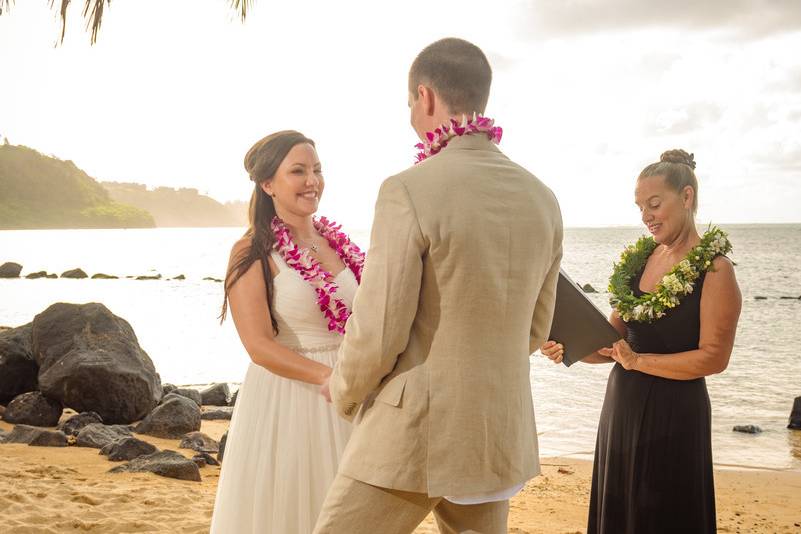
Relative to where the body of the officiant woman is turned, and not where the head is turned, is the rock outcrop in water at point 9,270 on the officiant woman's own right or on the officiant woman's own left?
on the officiant woman's own right

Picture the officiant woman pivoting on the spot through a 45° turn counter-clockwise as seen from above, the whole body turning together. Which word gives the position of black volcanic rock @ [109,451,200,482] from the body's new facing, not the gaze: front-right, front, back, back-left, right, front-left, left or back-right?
back-right

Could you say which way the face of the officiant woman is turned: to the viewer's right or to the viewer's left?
to the viewer's left

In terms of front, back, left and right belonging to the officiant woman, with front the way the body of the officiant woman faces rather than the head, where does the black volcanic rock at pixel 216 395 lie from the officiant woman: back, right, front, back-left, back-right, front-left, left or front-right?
right

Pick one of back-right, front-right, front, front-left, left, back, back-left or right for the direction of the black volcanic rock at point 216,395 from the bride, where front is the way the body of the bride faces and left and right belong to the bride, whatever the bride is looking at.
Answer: back-left

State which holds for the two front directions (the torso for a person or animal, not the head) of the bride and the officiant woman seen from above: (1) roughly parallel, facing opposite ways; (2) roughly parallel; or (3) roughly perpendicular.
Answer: roughly perpendicular

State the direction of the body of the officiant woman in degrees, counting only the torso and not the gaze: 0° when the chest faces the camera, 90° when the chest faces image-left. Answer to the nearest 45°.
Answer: approximately 45°

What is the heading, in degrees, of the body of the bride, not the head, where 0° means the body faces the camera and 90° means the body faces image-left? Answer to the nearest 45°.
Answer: approximately 315°

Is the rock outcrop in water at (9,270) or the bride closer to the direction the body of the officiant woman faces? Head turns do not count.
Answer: the bride

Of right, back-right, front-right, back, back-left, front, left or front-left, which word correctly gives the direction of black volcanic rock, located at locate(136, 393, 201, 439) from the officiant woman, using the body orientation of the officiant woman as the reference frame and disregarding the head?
right

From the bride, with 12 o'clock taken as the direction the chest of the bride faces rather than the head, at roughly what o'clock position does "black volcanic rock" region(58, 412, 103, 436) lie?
The black volcanic rock is roughly at 7 o'clock from the bride.

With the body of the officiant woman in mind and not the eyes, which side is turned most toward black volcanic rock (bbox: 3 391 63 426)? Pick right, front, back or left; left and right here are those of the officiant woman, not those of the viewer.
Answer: right

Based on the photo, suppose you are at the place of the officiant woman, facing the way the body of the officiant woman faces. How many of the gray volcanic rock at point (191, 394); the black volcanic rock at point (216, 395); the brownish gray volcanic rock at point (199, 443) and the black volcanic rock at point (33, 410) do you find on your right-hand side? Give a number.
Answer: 4

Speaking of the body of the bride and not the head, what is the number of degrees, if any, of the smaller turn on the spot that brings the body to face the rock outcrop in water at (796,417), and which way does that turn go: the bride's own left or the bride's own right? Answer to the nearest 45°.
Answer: approximately 90° to the bride's own left

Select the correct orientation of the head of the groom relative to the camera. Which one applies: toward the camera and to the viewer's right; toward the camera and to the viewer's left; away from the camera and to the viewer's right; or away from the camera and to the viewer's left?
away from the camera and to the viewer's left

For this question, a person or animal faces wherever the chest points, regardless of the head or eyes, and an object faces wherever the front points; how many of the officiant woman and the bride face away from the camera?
0
